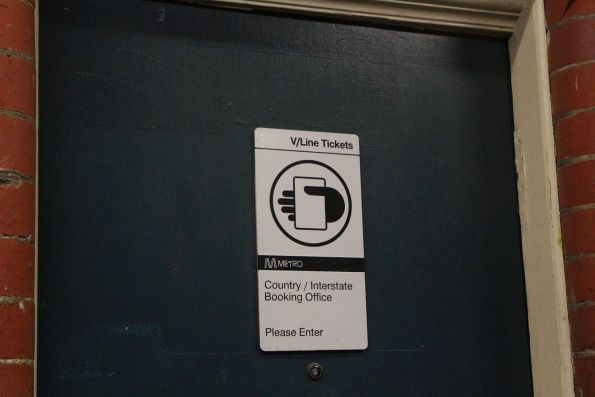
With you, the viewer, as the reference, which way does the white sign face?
facing the viewer
